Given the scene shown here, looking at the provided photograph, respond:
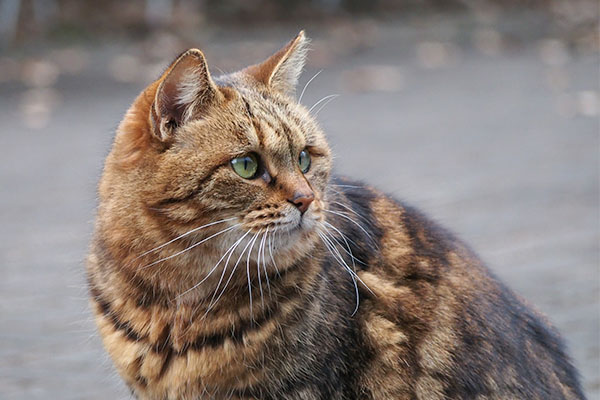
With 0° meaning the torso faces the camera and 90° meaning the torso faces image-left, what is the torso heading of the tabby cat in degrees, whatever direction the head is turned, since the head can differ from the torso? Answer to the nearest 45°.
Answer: approximately 45°
